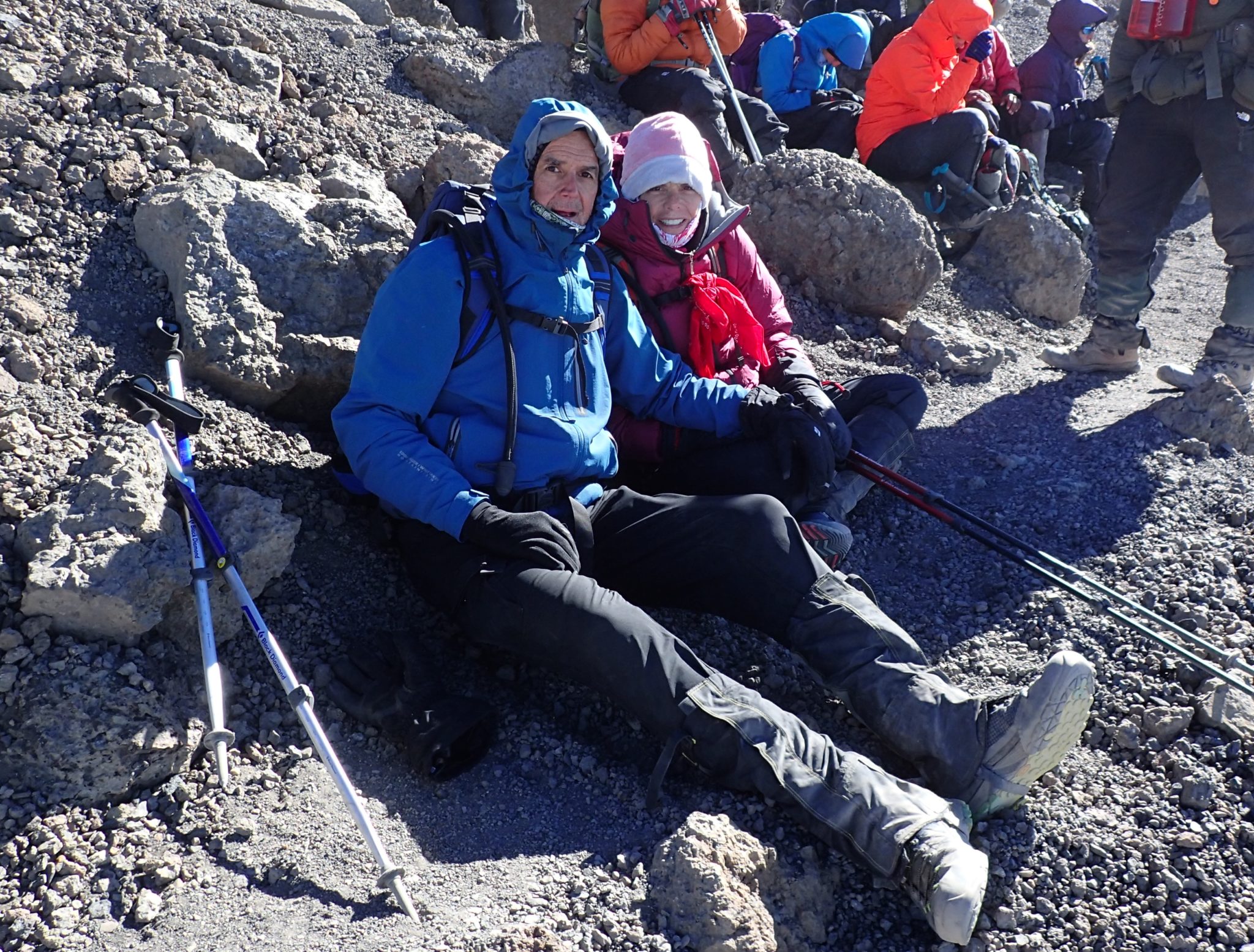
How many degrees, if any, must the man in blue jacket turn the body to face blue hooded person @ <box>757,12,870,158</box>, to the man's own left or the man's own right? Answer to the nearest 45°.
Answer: approximately 135° to the man's own left

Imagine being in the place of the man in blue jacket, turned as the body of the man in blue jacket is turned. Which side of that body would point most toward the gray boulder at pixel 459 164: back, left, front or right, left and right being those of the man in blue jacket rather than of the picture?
back

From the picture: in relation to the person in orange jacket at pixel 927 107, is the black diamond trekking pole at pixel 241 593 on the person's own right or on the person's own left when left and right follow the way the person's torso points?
on the person's own right

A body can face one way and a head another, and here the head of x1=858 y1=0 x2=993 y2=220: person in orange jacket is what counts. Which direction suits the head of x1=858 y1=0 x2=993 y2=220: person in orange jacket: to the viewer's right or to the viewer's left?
to the viewer's right

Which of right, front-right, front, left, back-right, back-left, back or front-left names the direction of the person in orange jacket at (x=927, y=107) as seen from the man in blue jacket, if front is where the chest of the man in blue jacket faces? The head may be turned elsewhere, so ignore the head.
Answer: back-left

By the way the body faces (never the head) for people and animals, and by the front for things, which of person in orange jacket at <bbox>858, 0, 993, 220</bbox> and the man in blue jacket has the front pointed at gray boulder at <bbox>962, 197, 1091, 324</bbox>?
the person in orange jacket

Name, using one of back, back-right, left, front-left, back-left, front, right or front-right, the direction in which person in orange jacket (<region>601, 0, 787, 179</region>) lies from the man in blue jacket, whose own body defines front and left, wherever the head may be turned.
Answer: back-left

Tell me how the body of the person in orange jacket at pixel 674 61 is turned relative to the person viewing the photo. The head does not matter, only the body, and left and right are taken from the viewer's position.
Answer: facing the viewer and to the right of the viewer

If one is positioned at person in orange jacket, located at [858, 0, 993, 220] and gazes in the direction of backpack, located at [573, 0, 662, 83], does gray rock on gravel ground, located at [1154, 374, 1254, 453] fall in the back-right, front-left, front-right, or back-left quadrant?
back-left
